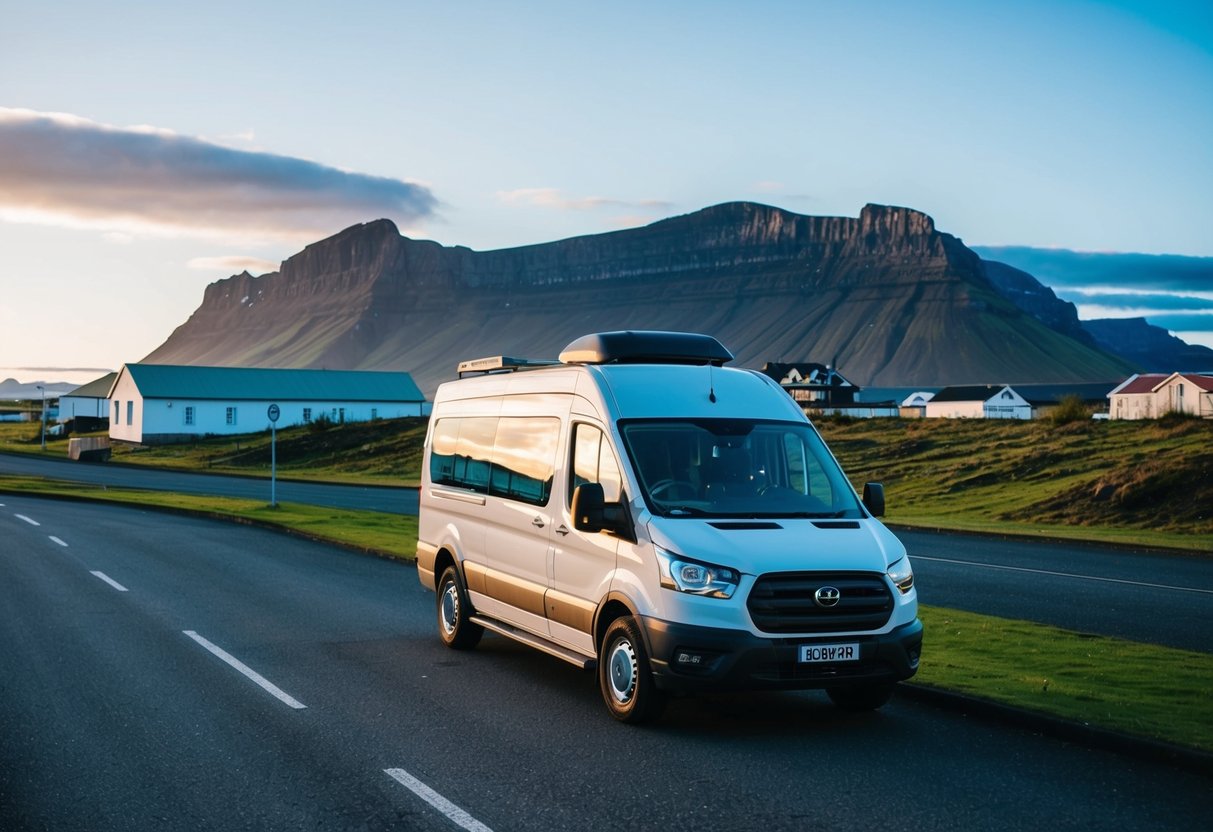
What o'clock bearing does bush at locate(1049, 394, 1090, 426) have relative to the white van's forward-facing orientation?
The bush is roughly at 8 o'clock from the white van.

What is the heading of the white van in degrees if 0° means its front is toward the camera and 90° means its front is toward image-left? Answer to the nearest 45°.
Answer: approximately 315°
